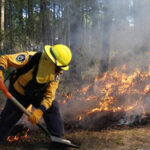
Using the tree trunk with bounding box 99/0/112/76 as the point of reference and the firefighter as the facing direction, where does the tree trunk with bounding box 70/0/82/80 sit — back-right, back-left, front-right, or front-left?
front-right

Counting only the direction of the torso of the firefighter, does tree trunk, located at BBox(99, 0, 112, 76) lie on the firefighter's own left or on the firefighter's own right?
on the firefighter's own left

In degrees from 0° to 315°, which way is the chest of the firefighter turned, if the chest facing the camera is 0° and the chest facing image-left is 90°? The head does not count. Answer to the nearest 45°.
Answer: approximately 315°

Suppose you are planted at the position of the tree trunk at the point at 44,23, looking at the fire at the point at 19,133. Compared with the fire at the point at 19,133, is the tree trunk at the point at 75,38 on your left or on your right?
left

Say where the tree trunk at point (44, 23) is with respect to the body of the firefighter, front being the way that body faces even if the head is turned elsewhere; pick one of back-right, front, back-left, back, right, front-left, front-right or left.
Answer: back-left
